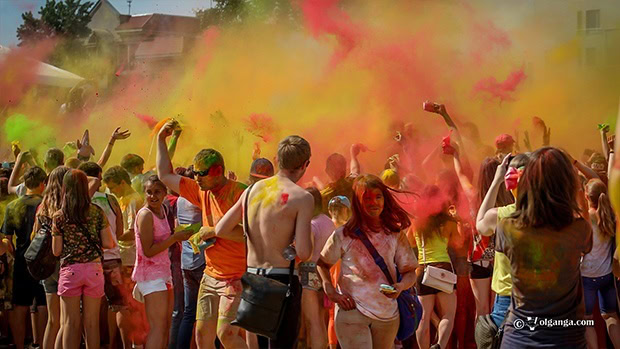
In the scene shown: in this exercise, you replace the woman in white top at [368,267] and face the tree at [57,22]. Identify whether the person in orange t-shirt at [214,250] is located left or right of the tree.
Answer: left

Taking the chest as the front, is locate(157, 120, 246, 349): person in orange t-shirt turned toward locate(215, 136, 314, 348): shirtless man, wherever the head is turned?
no

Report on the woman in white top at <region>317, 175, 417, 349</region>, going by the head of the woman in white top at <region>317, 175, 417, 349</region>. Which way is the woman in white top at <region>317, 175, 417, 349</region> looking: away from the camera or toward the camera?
toward the camera

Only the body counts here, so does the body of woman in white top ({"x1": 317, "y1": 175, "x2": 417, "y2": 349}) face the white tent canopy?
no

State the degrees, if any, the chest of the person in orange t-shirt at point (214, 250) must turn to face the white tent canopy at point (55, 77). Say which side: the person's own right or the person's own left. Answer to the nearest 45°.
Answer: approximately 135° to the person's own right

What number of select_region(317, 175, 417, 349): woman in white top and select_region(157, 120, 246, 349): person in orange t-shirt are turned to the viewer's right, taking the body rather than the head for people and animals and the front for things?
0

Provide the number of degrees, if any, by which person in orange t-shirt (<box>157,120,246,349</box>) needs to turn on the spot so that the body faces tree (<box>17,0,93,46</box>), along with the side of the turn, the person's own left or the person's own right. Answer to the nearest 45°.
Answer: approximately 135° to the person's own right

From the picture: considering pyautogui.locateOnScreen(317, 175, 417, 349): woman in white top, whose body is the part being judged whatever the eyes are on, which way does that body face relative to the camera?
toward the camera

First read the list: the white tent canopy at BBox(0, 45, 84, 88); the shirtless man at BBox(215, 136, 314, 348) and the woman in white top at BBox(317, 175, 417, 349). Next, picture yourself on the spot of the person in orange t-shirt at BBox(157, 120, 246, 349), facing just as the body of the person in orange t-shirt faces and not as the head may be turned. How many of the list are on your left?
2

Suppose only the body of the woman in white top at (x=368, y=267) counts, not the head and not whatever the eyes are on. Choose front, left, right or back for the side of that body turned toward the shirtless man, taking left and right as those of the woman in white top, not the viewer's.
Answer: right

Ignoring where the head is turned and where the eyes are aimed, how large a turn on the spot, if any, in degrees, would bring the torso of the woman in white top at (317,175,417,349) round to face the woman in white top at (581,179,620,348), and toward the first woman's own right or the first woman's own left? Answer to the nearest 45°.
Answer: approximately 135° to the first woman's own left

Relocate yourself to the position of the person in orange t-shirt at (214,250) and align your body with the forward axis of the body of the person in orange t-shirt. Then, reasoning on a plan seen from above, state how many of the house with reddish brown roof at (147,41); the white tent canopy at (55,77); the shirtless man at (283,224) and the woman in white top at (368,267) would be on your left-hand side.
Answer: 2
